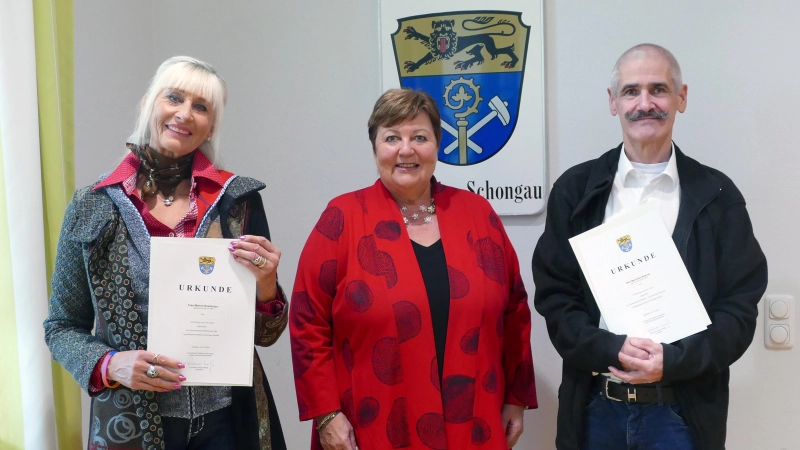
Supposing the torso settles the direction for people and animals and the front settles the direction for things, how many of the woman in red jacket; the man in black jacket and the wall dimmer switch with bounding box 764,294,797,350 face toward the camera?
3

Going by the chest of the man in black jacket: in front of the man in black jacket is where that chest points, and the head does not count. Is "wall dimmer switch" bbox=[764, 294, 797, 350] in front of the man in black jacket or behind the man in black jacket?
behind

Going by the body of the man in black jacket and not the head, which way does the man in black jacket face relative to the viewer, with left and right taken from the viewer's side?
facing the viewer

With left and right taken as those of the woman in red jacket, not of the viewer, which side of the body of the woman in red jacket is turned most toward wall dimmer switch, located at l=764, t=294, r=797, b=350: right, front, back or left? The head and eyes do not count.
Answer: left

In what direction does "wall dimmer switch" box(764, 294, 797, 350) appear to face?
toward the camera

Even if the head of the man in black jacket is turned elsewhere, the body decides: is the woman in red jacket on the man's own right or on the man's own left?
on the man's own right

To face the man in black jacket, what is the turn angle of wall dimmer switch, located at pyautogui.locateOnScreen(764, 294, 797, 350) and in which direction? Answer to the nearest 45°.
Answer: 0° — it already faces them

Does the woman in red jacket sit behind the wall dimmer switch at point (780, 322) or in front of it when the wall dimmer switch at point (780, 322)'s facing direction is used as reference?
in front

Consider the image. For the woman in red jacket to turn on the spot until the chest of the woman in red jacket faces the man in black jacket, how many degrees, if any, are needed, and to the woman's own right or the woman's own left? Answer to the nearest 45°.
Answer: approximately 90° to the woman's own left

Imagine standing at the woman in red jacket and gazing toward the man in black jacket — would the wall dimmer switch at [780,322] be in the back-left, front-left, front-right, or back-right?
front-left
